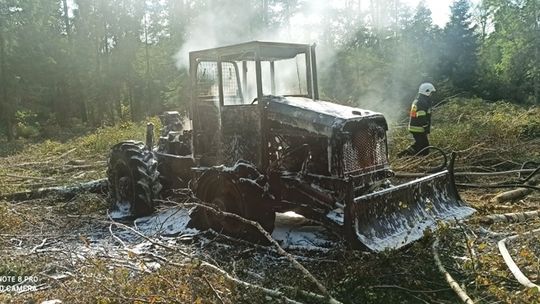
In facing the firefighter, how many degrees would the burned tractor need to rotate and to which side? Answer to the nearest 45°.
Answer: approximately 90° to its left

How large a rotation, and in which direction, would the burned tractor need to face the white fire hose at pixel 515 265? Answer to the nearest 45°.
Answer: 0° — it already faces it

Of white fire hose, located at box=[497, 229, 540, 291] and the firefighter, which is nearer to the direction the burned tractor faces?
the white fire hose

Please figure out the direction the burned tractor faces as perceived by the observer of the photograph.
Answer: facing the viewer and to the right of the viewer

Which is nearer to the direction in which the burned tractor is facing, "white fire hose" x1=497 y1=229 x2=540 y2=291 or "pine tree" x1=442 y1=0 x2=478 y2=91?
the white fire hose

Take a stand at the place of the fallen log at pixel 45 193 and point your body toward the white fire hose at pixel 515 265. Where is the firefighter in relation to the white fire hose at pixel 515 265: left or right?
left

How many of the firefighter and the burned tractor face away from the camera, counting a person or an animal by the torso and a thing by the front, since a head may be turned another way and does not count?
0

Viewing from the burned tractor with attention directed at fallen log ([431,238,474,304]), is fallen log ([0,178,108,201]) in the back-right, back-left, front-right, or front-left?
back-right
